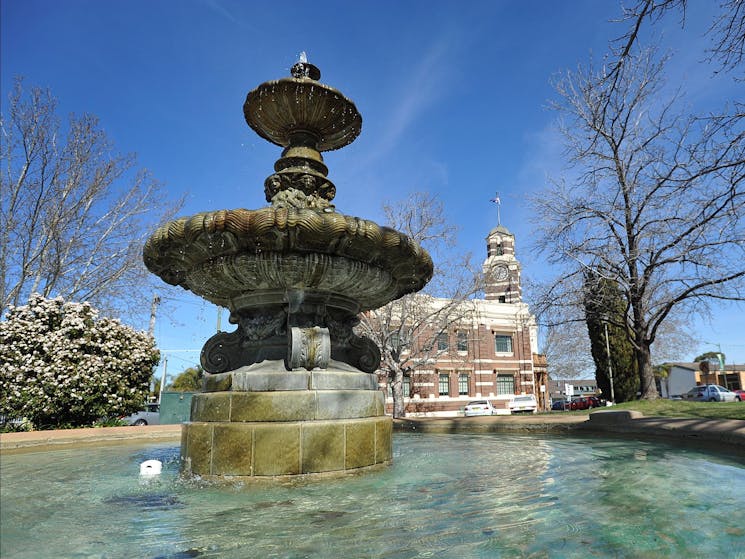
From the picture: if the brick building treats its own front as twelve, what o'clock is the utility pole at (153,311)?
The utility pole is roughly at 1 o'clock from the brick building.

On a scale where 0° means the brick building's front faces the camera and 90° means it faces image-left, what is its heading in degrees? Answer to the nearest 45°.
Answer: approximately 0°

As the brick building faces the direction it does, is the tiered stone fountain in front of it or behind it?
in front

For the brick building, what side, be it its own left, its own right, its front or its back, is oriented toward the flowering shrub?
front
